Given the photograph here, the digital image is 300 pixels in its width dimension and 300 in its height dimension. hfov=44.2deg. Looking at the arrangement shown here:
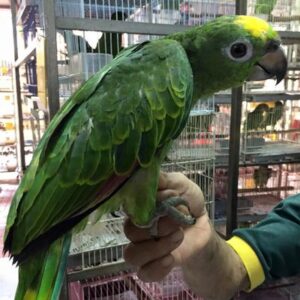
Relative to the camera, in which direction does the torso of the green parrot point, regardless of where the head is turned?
to the viewer's right
